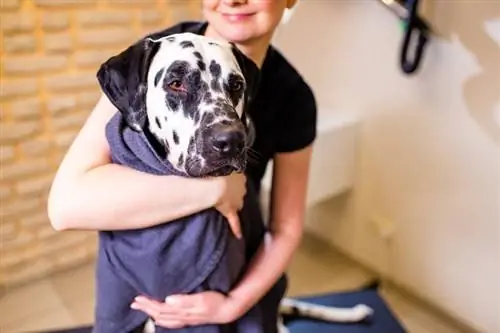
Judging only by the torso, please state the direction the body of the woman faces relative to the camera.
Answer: toward the camera

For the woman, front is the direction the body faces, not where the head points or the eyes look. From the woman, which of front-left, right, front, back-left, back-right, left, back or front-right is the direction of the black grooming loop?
back-left
